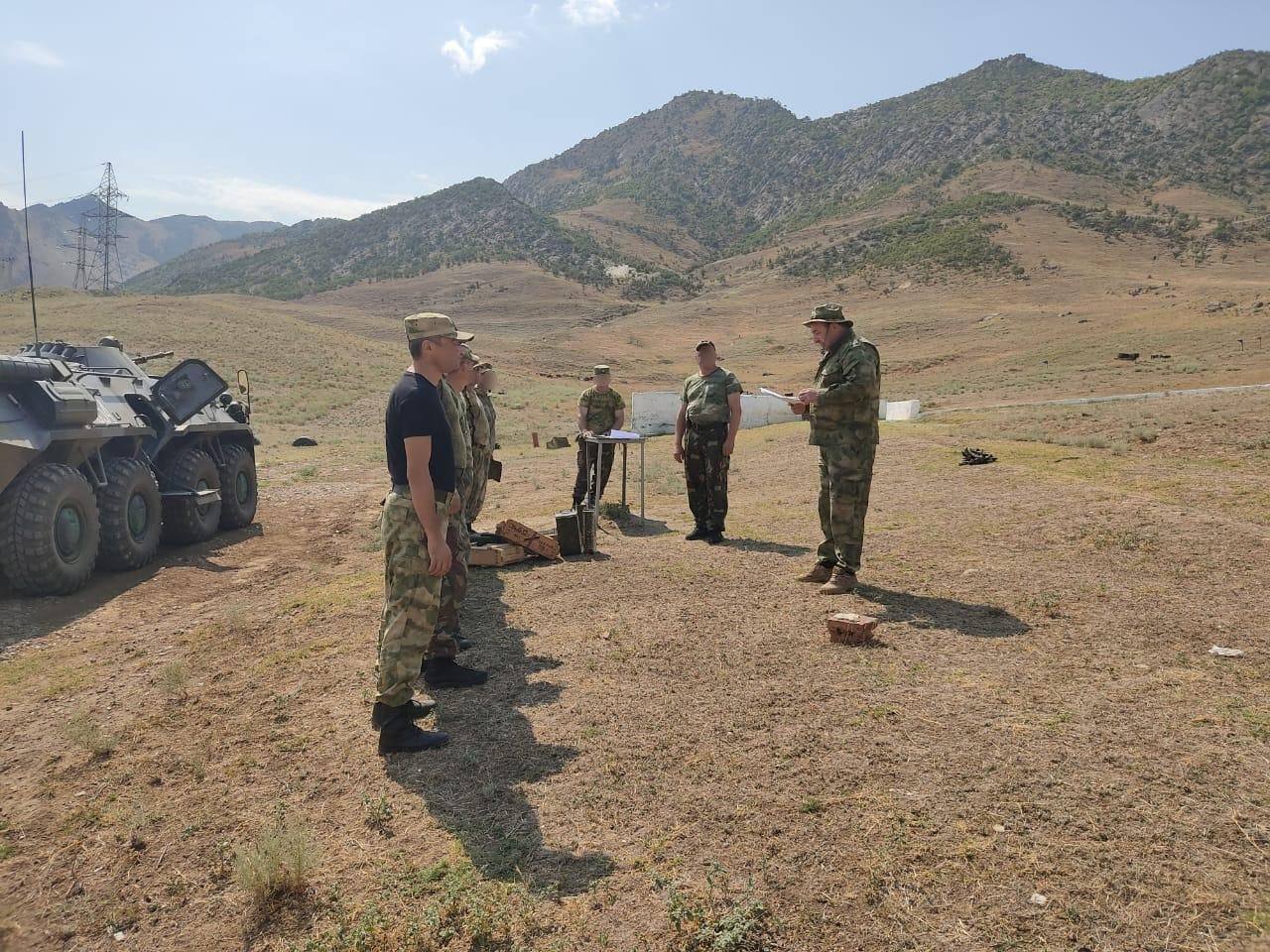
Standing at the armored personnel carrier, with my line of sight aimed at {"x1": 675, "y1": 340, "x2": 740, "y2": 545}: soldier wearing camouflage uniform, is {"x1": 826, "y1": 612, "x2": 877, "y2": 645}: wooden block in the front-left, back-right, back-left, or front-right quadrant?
front-right

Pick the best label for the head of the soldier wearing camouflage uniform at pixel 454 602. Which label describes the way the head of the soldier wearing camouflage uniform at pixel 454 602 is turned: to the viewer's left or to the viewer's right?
to the viewer's right

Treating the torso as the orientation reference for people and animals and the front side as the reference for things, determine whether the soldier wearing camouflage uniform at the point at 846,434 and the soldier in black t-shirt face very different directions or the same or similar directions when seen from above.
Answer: very different directions

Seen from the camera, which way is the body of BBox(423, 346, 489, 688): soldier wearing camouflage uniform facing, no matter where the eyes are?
to the viewer's right

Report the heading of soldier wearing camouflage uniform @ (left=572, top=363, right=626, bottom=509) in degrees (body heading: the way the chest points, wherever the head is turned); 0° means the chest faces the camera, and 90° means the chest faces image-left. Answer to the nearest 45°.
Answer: approximately 0°

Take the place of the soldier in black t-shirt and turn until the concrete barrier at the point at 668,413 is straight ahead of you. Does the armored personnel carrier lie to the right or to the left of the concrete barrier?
left

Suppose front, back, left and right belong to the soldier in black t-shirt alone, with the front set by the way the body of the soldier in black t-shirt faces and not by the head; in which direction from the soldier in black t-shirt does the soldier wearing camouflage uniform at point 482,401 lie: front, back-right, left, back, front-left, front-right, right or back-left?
left

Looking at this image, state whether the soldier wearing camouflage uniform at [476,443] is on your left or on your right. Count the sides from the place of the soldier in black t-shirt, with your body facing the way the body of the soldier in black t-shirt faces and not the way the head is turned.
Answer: on your left

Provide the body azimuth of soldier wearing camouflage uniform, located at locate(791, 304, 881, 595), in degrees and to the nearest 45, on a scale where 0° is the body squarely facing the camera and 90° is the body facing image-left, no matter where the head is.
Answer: approximately 90°

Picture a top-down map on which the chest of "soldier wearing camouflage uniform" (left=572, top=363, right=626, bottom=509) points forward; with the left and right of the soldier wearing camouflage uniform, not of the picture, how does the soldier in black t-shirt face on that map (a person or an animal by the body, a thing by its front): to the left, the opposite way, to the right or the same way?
to the left

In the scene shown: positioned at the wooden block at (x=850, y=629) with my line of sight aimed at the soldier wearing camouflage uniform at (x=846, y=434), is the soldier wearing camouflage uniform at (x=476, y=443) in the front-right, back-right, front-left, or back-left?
front-left

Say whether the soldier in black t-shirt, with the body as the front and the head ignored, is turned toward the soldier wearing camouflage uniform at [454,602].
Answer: no

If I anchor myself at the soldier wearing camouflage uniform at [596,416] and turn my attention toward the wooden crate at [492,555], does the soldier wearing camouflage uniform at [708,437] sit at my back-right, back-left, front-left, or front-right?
front-left

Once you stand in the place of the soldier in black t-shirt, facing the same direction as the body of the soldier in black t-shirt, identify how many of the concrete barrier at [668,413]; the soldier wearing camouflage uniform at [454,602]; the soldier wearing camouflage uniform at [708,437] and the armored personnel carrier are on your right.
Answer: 0

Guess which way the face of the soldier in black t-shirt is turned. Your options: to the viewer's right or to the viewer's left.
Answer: to the viewer's right

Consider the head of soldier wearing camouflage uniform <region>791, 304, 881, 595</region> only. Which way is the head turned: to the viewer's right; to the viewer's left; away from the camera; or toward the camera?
to the viewer's left

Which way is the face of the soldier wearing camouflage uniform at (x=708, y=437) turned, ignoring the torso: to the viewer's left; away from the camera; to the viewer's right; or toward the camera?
toward the camera

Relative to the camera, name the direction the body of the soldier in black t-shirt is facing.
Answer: to the viewer's right
